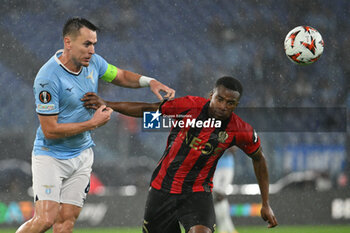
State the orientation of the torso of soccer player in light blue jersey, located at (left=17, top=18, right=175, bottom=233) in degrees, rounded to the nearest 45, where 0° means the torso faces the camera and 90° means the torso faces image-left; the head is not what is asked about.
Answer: approximately 315°

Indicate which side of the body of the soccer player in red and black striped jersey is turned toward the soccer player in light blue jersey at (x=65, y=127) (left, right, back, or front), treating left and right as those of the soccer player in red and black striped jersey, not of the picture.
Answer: right

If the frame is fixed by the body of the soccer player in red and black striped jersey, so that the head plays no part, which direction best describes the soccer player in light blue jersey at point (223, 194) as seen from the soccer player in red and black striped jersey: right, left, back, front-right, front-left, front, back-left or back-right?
back

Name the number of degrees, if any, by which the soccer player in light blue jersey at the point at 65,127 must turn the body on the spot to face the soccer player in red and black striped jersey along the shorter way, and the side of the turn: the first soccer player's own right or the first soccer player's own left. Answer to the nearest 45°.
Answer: approximately 45° to the first soccer player's own left

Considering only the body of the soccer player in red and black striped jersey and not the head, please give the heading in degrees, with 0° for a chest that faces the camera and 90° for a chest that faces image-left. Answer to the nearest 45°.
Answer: approximately 0°

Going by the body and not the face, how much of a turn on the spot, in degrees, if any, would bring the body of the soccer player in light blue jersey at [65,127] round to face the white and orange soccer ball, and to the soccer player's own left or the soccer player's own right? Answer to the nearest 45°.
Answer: approximately 90° to the soccer player's own left

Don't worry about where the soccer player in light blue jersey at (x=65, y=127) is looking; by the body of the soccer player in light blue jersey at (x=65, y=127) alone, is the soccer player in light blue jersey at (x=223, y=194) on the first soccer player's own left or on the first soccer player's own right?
on the first soccer player's own left
